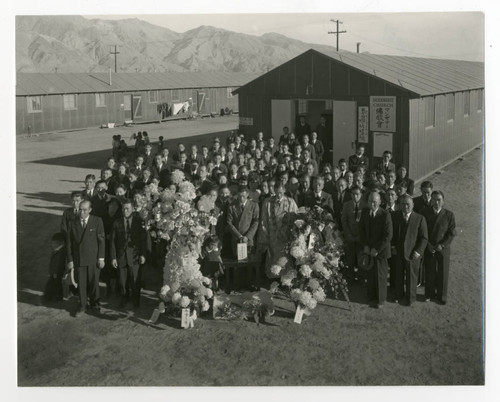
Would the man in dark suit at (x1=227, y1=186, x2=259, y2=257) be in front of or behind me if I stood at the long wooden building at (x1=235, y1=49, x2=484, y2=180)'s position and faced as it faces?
in front

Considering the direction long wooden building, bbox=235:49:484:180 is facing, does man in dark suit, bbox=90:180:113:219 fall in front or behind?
in front

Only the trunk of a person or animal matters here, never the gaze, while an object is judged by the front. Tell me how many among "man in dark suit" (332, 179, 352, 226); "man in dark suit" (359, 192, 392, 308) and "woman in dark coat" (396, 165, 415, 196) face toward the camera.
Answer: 3

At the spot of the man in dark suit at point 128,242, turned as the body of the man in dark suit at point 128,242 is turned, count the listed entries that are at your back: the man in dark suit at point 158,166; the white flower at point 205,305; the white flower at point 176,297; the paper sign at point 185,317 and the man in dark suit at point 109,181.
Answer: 2
